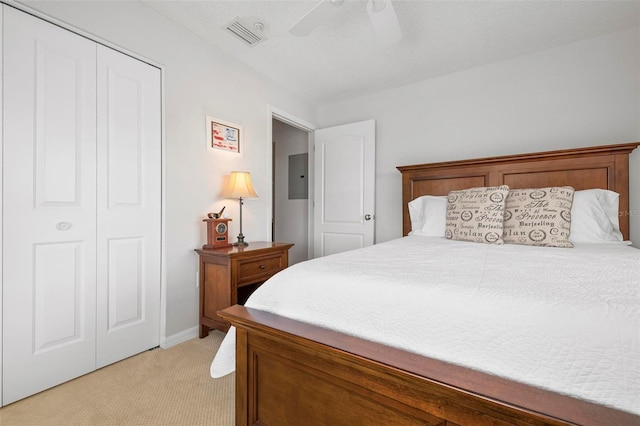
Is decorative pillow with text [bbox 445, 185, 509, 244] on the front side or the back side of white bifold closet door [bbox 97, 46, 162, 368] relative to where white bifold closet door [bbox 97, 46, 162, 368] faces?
on the front side

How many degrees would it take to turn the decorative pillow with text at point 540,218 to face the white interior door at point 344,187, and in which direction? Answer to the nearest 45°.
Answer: approximately 90° to its right

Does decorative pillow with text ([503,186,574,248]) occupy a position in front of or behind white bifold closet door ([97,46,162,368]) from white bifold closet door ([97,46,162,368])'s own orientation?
in front

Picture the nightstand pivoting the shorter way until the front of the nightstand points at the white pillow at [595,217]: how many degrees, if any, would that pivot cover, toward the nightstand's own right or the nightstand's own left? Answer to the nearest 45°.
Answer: approximately 45° to the nightstand's own left

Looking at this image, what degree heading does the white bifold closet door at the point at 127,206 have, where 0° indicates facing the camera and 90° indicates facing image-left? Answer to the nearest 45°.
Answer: approximately 315°

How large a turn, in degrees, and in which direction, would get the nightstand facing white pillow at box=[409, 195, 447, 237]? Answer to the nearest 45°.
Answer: approximately 45° to its left

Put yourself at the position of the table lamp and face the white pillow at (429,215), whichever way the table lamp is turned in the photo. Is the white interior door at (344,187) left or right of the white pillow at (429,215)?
left

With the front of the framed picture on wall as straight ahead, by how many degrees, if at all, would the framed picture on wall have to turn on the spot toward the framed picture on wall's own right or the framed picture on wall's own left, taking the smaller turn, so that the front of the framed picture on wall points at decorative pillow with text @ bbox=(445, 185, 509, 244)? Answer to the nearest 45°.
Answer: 0° — it already faces it

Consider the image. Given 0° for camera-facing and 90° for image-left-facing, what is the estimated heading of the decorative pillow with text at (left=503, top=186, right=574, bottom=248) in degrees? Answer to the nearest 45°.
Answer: approximately 0°
